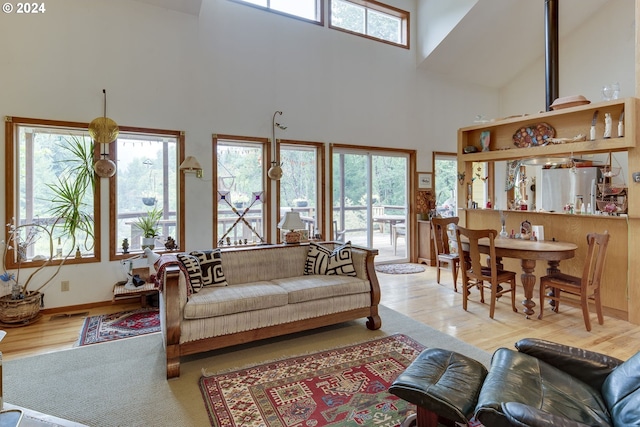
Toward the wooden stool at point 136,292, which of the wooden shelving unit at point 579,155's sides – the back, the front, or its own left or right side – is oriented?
front

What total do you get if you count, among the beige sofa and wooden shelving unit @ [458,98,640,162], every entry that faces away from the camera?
0

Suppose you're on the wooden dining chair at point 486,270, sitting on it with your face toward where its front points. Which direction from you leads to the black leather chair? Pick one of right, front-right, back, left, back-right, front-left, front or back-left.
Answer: back-right

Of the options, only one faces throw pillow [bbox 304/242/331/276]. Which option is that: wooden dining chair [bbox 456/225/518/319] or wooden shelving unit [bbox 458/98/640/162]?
the wooden shelving unit

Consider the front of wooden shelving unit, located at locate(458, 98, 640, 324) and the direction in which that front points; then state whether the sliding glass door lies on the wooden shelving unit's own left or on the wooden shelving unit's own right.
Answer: on the wooden shelving unit's own right

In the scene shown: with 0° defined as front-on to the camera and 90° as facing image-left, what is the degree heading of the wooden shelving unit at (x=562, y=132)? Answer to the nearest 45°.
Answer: approximately 45°

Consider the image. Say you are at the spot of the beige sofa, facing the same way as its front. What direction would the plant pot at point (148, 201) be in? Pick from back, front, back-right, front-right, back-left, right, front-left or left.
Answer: back

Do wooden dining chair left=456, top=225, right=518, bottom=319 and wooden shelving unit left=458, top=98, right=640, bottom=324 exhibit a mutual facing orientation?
yes

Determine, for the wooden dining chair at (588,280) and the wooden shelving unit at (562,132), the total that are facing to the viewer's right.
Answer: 0

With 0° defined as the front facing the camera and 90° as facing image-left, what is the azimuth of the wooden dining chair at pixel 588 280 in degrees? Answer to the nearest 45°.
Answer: approximately 135°

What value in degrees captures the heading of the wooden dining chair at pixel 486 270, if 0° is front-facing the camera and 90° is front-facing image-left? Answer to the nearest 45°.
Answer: approximately 225°

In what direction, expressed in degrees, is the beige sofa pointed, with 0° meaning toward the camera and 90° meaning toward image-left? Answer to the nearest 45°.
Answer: approximately 315°
